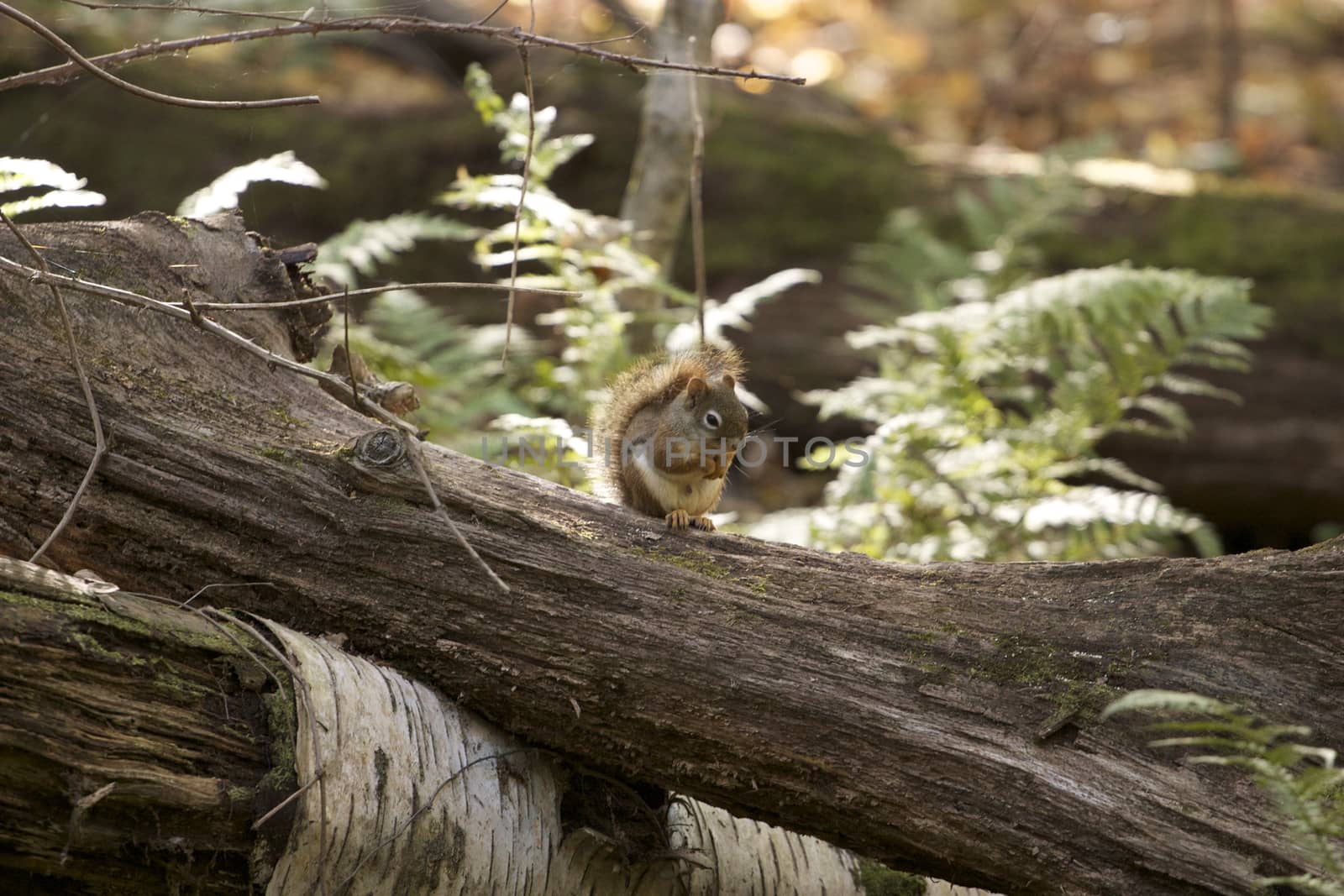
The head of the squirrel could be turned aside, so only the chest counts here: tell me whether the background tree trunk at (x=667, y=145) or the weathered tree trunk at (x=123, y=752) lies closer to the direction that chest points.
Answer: the weathered tree trunk

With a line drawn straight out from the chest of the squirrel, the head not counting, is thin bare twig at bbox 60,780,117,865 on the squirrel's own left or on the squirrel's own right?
on the squirrel's own right

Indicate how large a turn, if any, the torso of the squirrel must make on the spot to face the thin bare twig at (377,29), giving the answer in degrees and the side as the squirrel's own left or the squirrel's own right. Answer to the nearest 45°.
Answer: approximately 90° to the squirrel's own right

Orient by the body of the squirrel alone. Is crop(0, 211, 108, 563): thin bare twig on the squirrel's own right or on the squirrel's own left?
on the squirrel's own right

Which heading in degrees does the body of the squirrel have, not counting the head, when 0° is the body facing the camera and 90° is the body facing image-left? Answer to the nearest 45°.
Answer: approximately 315°

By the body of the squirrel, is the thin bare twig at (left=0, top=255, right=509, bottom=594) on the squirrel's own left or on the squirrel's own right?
on the squirrel's own right

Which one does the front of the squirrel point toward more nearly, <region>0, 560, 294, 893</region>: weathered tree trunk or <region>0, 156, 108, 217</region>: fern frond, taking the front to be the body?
the weathered tree trunk

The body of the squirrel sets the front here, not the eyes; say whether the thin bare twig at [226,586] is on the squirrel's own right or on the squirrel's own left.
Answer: on the squirrel's own right

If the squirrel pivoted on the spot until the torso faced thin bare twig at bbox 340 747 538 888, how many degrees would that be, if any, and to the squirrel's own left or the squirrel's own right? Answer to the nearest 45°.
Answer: approximately 45° to the squirrel's own right

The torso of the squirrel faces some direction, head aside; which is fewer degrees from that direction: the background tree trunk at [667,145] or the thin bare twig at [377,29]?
the thin bare twig
